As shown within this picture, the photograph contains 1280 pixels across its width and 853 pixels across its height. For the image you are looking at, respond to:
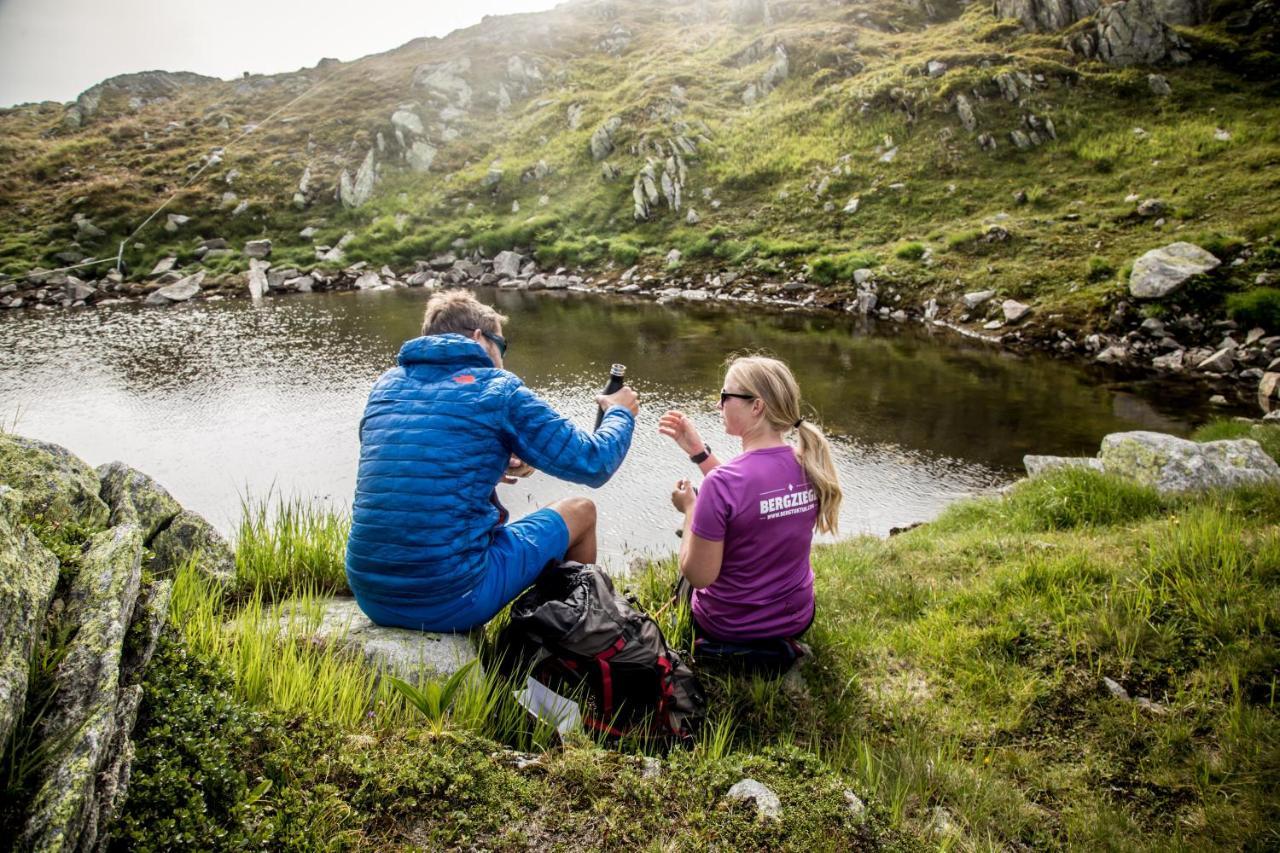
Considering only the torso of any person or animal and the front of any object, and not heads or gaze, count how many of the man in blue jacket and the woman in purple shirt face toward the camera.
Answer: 0

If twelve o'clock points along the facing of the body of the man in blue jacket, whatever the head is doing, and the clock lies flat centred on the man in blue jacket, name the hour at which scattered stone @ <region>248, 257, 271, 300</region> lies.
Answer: The scattered stone is roughly at 10 o'clock from the man in blue jacket.

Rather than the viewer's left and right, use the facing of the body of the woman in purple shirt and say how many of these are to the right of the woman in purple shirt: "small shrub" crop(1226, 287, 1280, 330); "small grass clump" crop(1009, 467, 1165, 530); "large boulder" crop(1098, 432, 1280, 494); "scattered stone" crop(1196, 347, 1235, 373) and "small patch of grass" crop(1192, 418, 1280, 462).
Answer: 5

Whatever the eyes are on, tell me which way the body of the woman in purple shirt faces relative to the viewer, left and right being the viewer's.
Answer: facing away from the viewer and to the left of the viewer

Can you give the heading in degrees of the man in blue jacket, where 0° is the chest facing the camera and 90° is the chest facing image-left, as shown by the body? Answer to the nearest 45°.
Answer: approximately 225°

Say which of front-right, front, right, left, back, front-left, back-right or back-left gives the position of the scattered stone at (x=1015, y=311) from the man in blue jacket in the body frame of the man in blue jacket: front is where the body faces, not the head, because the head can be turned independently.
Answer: front

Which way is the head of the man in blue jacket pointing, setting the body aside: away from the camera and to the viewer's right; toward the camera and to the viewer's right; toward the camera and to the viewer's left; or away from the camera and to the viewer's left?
away from the camera and to the viewer's right

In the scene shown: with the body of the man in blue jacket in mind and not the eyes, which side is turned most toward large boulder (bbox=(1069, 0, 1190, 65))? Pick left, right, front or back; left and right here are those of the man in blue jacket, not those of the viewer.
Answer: front

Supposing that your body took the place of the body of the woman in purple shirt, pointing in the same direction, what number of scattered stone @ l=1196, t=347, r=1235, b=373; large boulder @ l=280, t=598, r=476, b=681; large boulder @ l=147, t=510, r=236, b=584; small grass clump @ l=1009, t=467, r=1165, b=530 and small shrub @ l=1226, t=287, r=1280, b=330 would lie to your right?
3

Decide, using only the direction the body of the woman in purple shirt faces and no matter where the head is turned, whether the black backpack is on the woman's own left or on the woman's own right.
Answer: on the woman's own left

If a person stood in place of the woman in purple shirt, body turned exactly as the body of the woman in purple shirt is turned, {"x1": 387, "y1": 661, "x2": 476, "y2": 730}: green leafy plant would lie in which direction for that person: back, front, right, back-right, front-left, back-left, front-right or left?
left

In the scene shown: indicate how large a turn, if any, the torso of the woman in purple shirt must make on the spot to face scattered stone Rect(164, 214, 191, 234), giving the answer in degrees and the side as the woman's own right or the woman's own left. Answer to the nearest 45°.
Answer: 0° — they already face it
